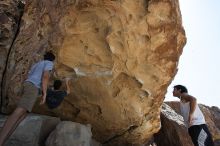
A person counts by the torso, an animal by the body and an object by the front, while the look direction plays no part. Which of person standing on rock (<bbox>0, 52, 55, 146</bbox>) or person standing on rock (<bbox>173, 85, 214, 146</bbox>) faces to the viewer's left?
person standing on rock (<bbox>173, 85, 214, 146</bbox>)

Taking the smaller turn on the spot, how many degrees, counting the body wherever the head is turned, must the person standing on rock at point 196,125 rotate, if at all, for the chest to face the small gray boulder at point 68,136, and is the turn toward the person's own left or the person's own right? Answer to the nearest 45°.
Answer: approximately 45° to the person's own left

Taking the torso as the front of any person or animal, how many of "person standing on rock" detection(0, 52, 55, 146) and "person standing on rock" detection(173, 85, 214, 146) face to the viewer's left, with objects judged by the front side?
1

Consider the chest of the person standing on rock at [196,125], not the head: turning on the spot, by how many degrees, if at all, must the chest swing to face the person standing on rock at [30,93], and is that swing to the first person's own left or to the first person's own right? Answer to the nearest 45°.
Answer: approximately 45° to the first person's own left

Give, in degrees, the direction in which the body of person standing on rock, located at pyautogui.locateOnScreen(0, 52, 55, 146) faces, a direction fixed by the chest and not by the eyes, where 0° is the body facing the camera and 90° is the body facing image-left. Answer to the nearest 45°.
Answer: approximately 225°

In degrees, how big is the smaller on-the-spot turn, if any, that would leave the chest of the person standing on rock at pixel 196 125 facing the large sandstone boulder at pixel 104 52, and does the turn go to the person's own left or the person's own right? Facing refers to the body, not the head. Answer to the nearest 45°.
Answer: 0° — they already face it

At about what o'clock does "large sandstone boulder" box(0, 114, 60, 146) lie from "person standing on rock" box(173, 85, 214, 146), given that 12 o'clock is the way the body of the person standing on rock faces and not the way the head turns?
The large sandstone boulder is roughly at 11 o'clock from the person standing on rock.

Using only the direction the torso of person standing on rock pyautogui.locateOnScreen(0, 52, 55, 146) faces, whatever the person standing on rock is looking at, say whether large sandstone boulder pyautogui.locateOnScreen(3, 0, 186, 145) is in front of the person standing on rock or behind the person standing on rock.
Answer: in front

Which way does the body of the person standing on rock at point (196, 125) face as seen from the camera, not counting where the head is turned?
to the viewer's left
